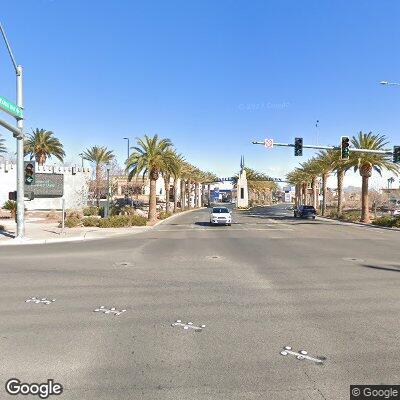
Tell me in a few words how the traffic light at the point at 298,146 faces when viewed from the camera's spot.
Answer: facing the viewer

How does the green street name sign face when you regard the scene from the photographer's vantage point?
facing the viewer and to the right of the viewer

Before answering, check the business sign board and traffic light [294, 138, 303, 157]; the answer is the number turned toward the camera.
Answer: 2

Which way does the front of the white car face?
toward the camera

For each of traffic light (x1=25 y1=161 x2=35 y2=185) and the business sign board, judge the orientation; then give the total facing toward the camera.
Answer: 2

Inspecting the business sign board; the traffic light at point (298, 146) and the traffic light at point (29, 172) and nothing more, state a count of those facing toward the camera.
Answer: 3

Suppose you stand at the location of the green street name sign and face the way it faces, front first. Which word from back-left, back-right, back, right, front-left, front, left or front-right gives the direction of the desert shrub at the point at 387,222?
front-left

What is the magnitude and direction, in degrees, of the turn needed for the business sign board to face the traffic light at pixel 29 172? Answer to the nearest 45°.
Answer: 0° — it already faces it

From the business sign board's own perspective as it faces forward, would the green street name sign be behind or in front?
in front

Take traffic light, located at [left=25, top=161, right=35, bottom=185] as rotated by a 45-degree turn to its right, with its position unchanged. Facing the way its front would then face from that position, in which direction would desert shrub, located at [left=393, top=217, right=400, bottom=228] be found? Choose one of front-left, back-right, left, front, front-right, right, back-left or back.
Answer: back-left

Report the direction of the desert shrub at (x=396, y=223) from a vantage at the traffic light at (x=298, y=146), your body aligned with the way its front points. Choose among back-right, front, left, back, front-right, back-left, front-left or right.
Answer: back-left

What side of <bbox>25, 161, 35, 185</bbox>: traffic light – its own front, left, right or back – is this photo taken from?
front

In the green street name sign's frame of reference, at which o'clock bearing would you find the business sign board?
The business sign board is roughly at 8 o'clock from the green street name sign.

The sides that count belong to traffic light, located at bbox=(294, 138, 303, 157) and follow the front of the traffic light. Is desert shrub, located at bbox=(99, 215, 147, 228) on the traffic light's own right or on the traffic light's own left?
on the traffic light's own right

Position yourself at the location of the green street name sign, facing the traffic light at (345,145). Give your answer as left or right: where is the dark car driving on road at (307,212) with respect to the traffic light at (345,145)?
left
